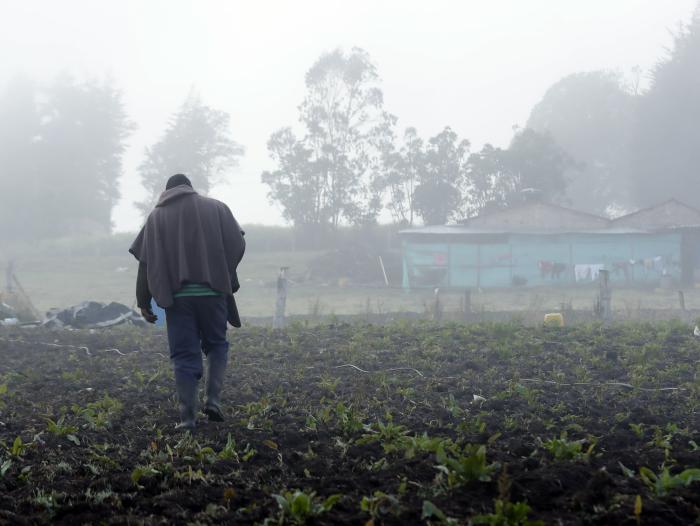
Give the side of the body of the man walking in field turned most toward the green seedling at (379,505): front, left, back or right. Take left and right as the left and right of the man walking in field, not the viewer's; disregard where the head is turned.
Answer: back

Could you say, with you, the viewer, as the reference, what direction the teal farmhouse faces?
facing the viewer

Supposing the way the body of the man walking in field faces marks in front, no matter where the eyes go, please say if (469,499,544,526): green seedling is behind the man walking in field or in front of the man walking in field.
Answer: behind

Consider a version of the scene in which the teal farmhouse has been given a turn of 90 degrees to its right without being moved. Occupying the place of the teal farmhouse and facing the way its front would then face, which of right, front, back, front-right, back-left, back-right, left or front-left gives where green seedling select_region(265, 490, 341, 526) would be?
left

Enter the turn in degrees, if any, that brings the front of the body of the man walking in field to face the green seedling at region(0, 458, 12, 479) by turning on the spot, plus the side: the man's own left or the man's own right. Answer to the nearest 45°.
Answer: approximately 135° to the man's own left

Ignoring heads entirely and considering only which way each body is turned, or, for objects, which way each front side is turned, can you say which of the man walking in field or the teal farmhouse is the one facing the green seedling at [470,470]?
the teal farmhouse

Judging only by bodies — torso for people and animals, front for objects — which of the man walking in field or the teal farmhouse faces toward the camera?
the teal farmhouse

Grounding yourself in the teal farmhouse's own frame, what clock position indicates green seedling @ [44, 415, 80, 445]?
The green seedling is roughly at 12 o'clock from the teal farmhouse.

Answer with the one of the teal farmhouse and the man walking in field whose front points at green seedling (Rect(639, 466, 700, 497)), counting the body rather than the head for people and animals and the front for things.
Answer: the teal farmhouse

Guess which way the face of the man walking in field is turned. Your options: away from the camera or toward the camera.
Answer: away from the camera

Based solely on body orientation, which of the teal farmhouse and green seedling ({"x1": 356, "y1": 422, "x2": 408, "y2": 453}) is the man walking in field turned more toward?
the teal farmhouse

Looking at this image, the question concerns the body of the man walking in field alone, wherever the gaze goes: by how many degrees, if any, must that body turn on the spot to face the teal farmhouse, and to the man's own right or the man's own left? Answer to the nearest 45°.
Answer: approximately 45° to the man's own right

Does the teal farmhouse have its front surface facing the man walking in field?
yes

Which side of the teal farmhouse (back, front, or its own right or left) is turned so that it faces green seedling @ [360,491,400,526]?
front

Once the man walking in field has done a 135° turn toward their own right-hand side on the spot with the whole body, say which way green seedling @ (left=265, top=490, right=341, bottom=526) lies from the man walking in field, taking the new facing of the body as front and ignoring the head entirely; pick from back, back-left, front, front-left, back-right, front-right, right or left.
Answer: front-right

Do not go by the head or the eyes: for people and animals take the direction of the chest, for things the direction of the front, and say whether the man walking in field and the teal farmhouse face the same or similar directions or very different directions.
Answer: very different directions

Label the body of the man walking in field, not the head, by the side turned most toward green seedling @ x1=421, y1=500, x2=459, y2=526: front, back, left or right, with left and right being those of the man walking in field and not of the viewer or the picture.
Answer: back

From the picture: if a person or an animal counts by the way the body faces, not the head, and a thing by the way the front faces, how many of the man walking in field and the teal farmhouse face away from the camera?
1

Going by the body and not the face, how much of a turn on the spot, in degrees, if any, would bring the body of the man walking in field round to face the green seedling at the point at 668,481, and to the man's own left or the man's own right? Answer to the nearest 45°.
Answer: approximately 135° to the man's own right

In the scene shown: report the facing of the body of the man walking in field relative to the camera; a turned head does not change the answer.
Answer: away from the camera

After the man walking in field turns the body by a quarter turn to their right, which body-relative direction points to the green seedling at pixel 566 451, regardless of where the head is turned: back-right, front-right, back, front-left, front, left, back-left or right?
front-right
